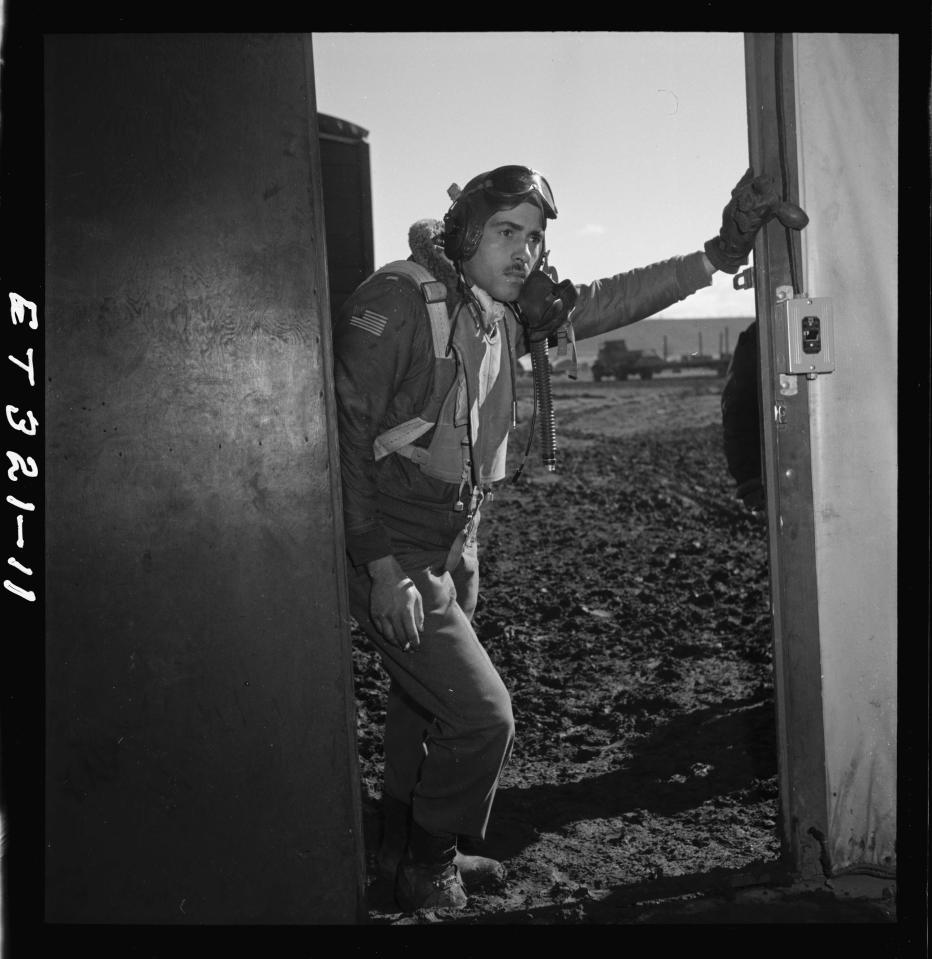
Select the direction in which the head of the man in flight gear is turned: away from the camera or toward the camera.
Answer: toward the camera

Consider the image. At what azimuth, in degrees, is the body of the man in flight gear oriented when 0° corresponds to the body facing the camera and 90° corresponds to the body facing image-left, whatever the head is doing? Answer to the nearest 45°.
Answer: approximately 315°

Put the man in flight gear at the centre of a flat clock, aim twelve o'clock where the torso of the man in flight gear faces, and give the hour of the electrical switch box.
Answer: The electrical switch box is roughly at 11 o'clock from the man in flight gear.
